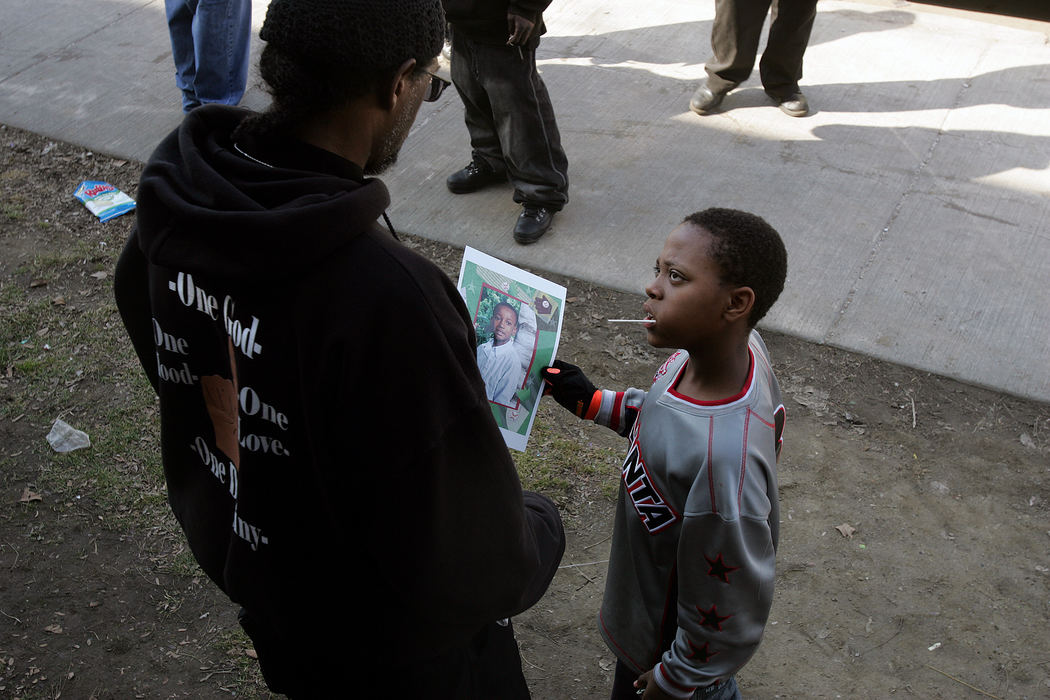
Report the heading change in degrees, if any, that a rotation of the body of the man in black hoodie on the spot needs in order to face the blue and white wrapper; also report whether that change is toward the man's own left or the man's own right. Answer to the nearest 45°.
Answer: approximately 45° to the man's own left

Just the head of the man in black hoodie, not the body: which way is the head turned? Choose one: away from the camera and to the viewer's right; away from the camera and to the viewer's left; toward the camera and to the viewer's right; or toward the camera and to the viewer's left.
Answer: away from the camera and to the viewer's right

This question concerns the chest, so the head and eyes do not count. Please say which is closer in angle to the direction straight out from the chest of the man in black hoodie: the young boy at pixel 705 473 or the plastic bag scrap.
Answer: the young boy

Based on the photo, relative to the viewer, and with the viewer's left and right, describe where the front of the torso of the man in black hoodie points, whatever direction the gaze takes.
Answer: facing away from the viewer and to the right of the viewer

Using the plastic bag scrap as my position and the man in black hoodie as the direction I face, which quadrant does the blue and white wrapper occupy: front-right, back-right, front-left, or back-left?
back-left

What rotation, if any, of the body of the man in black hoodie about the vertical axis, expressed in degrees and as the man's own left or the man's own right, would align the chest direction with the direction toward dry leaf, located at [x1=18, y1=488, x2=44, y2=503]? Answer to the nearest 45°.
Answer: approximately 90° to the man's own left

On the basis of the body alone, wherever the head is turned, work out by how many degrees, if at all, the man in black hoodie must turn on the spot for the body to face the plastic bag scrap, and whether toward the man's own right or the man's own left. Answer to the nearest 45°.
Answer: approximately 90° to the man's own left
